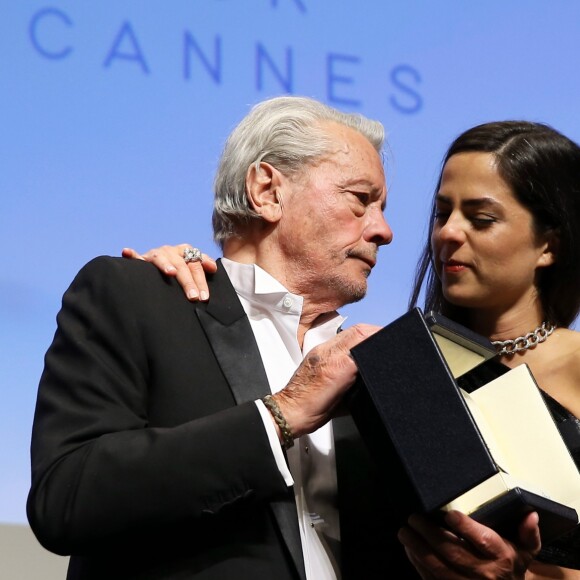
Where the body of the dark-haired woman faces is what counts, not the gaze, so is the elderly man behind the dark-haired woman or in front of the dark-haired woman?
in front

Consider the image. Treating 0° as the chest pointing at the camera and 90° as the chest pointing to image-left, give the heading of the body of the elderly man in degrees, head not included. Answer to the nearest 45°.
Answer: approximately 315°

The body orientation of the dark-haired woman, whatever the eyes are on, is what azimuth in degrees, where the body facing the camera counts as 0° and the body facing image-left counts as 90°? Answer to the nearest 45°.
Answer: approximately 45°

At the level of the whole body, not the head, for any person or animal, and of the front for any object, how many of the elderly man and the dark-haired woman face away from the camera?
0

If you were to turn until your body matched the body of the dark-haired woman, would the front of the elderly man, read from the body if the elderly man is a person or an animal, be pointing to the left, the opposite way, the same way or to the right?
to the left
